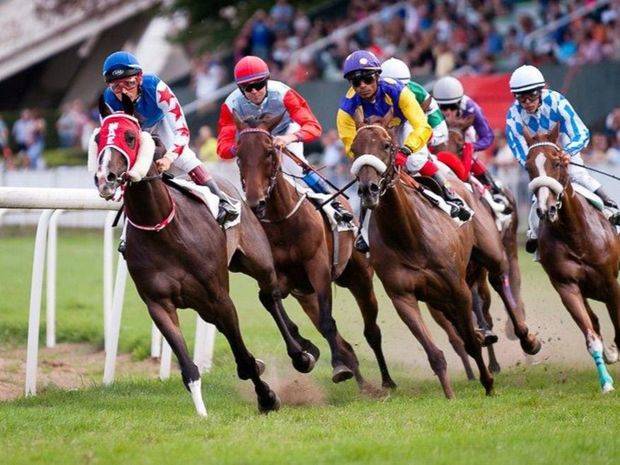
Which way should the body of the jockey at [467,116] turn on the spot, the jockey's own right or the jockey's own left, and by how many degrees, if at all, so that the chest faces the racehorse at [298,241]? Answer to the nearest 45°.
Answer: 0° — they already face it

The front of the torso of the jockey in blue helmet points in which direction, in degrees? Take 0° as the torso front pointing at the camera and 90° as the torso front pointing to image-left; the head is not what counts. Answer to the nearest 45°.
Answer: approximately 45°

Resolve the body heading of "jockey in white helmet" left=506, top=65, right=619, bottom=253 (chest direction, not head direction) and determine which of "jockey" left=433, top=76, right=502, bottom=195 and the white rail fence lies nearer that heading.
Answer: the white rail fence

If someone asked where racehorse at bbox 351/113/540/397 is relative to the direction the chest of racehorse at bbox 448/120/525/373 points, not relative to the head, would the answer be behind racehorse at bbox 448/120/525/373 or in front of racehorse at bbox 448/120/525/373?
in front

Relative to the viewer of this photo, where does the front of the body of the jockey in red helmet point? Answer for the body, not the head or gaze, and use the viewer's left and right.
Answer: facing the viewer and to the left of the viewer

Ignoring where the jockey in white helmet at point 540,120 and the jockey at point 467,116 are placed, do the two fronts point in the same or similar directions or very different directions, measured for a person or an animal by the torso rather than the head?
same or similar directions

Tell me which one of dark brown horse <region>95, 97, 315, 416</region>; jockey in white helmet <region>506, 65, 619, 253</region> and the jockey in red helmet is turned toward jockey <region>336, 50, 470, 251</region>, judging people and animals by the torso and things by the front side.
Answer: the jockey in white helmet

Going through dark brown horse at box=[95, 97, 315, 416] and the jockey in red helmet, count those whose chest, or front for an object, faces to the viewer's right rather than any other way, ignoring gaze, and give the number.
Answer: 0

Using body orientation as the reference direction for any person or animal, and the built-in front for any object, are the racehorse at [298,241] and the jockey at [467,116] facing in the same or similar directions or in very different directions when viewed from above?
same or similar directions

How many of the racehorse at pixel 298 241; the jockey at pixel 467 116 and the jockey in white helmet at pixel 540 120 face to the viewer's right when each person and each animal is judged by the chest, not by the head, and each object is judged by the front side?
0

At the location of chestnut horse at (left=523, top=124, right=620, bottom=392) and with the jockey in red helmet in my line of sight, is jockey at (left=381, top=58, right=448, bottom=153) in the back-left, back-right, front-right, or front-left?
front-right

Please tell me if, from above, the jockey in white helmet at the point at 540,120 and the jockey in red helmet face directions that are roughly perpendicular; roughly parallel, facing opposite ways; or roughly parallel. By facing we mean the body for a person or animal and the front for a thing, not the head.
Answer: roughly parallel

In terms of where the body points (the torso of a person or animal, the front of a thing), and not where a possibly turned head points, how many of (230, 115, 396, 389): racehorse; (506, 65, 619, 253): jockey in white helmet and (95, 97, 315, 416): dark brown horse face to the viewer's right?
0

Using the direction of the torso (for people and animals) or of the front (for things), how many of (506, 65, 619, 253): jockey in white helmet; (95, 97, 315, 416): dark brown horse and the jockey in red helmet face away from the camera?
0

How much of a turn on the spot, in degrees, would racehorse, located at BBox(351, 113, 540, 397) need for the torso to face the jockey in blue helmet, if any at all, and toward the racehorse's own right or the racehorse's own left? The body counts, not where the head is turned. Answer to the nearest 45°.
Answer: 0° — it already faces them

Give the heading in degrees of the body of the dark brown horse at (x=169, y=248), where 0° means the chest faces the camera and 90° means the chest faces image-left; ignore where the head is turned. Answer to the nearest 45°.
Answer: approximately 45°

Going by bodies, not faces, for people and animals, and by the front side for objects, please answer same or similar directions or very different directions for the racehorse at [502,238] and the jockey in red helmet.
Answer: same or similar directions
